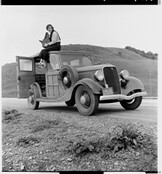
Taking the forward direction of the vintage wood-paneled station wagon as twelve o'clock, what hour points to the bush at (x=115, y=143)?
The bush is roughly at 1 o'clock from the vintage wood-paneled station wagon.

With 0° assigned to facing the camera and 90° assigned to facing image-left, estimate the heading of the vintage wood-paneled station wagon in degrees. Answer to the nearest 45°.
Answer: approximately 315°
